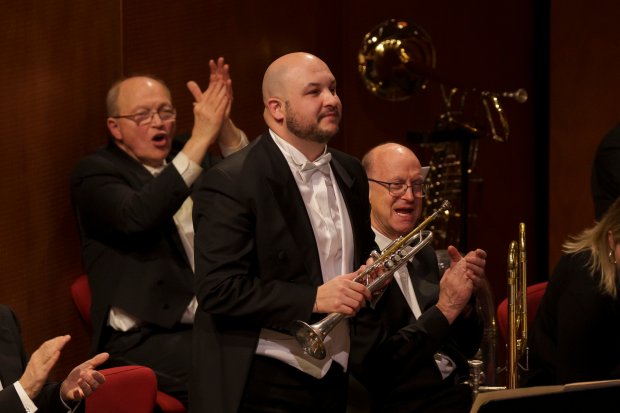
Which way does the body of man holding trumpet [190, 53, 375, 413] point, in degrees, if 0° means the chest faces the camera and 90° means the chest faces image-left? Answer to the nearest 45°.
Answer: approximately 315°

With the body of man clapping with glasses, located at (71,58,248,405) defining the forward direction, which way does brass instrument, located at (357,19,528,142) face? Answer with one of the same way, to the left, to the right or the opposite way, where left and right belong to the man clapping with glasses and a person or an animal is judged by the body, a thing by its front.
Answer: to the right

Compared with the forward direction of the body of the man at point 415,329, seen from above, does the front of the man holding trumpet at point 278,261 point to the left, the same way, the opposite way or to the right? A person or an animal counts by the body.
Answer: the same way

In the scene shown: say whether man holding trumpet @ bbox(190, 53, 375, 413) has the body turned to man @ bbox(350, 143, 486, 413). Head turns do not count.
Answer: no

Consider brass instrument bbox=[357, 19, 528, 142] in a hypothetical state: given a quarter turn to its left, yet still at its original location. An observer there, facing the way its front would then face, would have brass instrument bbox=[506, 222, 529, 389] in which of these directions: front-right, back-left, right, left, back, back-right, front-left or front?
front-right

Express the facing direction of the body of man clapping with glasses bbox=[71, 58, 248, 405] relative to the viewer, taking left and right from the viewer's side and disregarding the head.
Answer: facing the viewer and to the right of the viewer

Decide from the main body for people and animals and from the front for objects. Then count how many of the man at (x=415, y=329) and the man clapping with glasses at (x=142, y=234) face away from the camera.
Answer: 0

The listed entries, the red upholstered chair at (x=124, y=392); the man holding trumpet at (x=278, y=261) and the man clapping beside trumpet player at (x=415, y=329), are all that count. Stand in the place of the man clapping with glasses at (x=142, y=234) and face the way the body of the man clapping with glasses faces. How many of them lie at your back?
0

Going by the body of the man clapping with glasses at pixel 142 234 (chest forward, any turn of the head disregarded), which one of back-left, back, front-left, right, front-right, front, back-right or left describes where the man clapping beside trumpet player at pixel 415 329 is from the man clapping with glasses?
front

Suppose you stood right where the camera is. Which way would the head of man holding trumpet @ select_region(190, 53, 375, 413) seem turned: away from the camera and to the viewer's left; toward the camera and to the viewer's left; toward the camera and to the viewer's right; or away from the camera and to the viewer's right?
toward the camera and to the viewer's right

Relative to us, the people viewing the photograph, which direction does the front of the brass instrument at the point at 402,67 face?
facing the viewer and to the left of the viewer

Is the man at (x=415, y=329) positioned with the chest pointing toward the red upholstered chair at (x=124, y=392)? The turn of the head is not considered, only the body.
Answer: no

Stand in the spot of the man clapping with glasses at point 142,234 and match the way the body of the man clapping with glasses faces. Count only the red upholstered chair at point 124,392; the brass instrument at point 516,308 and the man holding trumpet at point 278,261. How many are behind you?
0

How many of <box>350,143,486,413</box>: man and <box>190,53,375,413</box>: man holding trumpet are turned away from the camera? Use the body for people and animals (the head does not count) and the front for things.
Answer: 0
